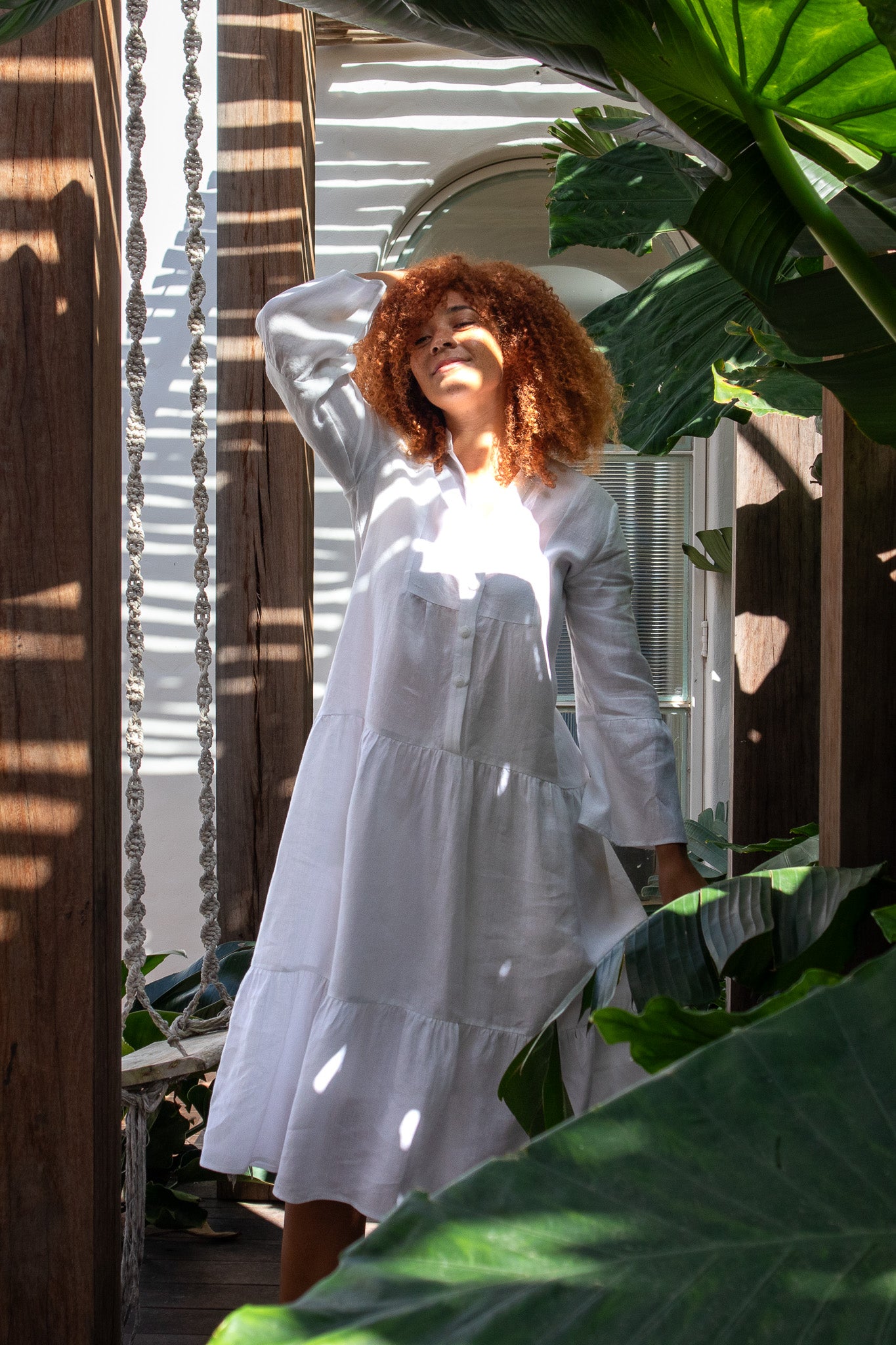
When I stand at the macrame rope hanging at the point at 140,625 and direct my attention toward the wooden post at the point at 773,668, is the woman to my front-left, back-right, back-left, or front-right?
front-right

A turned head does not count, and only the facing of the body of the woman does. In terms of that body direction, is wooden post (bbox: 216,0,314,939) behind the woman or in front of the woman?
behind

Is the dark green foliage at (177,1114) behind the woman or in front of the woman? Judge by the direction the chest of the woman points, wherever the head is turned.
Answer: behind

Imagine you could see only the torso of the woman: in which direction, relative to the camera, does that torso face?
toward the camera

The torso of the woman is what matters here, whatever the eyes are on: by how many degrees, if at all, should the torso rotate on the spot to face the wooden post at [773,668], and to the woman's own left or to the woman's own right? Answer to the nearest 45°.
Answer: approximately 135° to the woman's own left
